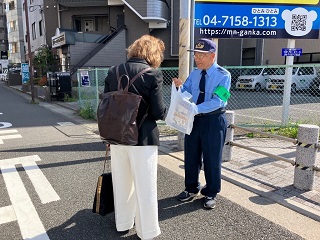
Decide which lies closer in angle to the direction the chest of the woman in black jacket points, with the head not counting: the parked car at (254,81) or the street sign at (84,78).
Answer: the parked car

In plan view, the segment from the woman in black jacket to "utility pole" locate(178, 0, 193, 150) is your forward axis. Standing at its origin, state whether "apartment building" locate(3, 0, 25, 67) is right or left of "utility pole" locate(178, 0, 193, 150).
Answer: left

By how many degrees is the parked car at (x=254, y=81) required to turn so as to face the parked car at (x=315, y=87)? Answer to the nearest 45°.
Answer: approximately 90° to its left

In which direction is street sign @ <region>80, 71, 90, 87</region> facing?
toward the camera

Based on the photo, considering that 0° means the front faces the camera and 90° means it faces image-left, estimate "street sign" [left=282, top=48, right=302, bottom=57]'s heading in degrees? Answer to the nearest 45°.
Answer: approximately 0°

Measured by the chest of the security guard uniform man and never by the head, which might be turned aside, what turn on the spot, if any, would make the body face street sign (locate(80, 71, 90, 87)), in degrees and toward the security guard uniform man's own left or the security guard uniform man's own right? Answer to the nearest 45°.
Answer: approximately 90° to the security guard uniform man's own right

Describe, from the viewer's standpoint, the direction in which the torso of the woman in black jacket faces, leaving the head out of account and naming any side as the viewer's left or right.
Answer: facing away from the viewer and to the right of the viewer

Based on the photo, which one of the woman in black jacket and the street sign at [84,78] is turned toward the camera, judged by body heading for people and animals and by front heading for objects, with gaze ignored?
the street sign

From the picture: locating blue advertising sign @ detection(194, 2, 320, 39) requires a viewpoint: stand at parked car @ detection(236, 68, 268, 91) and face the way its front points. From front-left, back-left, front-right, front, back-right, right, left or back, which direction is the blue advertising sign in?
front-left

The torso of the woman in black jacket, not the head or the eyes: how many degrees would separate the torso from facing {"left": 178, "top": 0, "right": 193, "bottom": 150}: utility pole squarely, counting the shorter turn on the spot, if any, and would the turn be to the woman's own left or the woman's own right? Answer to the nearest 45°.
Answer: approximately 45° to the woman's own left

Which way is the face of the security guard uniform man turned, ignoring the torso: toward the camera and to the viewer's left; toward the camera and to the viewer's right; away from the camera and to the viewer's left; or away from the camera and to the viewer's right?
toward the camera and to the viewer's left

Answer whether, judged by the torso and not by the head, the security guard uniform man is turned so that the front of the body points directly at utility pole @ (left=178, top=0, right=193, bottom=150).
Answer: no

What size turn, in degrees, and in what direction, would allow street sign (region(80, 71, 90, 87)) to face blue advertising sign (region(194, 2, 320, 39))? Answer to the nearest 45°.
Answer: approximately 45° to its left

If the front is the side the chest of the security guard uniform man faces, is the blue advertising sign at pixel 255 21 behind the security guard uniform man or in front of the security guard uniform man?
behind

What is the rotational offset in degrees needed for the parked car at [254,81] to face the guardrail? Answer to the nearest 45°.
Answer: approximately 45° to its left

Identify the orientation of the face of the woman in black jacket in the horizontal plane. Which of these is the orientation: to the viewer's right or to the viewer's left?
to the viewer's right

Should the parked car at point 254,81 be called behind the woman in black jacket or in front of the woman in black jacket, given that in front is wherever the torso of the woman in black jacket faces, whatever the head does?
in front

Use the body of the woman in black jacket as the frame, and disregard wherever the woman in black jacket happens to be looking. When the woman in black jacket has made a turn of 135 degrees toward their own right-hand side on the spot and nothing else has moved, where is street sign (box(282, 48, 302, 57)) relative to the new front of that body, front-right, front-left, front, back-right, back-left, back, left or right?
back-left
